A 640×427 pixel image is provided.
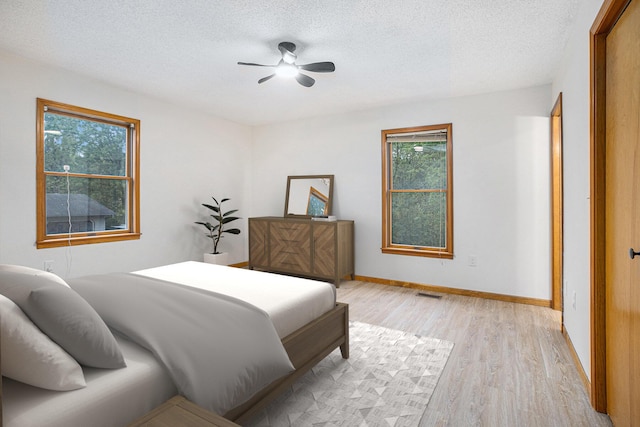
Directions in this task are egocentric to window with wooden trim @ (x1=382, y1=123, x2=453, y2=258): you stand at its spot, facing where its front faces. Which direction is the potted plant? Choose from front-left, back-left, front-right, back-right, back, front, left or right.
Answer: front-right

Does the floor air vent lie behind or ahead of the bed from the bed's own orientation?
ahead

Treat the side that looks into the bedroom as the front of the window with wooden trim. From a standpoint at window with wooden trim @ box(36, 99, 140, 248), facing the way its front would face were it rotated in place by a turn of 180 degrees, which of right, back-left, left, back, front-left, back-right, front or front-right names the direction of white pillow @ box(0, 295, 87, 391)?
back-left

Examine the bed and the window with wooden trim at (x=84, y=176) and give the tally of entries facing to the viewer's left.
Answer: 0

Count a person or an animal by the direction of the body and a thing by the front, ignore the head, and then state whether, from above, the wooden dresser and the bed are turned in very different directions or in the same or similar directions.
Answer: very different directions

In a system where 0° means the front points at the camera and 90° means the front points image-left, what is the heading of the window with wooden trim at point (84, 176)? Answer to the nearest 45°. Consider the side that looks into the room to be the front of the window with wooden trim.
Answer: approximately 315°

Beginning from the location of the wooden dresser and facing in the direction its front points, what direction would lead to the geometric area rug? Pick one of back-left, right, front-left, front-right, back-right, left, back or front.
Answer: front-left

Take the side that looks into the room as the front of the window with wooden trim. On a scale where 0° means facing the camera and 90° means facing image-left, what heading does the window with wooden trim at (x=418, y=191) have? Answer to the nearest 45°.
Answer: approximately 45°

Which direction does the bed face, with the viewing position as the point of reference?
facing away from the viewer and to the right of the viewer

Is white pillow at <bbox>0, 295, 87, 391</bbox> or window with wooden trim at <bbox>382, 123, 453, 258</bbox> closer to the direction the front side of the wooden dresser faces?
the white pillow

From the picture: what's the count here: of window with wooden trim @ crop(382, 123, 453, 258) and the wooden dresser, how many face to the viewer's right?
0
